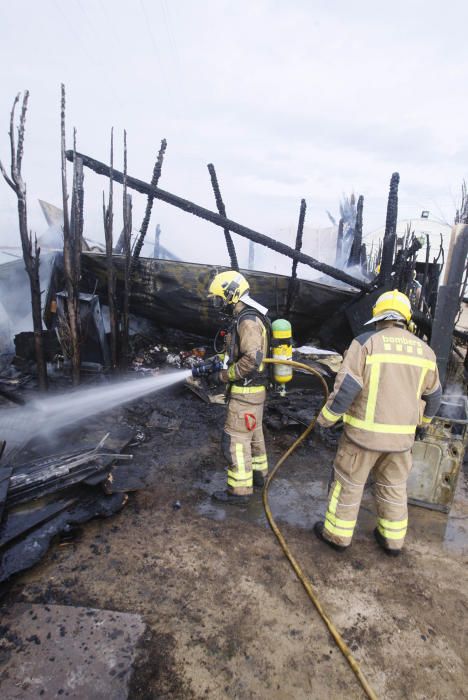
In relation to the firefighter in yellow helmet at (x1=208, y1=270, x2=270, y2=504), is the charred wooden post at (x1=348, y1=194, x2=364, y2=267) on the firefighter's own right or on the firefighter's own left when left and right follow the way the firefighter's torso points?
on the firefighter's own right

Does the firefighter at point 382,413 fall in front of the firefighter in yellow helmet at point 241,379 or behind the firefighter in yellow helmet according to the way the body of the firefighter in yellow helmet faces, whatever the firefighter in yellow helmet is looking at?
behind

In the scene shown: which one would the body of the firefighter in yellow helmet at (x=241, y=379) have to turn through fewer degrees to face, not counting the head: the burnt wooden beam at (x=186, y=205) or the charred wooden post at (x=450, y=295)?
the burnt wooden beam

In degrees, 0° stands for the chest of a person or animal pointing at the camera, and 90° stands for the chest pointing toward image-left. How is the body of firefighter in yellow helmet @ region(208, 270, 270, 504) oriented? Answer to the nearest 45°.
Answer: approximately 90°

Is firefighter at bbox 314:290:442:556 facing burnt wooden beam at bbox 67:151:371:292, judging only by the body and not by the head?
yes

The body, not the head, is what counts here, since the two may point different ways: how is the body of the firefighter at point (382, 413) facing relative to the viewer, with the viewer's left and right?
facing away from the viewer and to the left of the viewer

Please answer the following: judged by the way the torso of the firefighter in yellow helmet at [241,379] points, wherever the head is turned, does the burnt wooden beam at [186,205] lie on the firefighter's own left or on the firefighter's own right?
on the firefighter's own right
